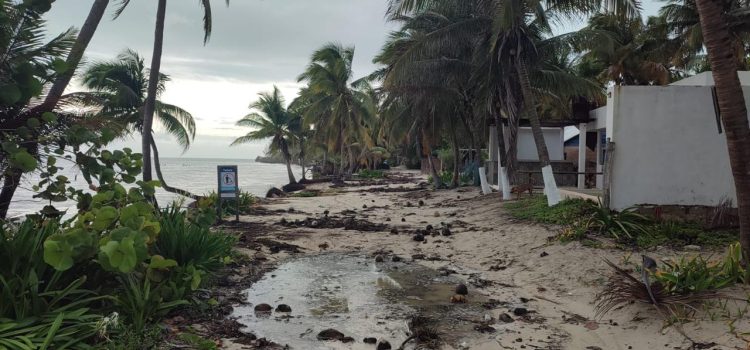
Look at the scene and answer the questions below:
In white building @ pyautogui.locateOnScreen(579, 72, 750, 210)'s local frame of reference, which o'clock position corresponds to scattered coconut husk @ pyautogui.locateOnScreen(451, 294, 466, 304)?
The scattered coconut husk is roughly at 10 o'clock from the white building.

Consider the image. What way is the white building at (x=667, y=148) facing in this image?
to the viewer's left

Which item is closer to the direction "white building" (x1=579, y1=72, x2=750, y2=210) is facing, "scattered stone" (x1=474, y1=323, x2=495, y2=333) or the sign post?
the sign post

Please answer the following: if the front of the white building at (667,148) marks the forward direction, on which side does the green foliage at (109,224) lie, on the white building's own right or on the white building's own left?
on the white building's own left

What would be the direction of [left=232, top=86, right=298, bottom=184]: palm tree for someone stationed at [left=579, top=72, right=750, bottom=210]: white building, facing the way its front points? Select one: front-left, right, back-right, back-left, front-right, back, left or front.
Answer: front-right

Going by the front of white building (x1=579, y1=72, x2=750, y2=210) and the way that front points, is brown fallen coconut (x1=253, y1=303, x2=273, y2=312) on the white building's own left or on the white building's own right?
on the white building's own left

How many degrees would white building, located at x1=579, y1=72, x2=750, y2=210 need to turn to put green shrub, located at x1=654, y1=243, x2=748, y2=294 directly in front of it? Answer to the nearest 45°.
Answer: approximately 90° to its left

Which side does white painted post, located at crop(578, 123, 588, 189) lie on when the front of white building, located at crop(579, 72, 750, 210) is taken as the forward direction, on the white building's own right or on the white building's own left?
on the white building's own right

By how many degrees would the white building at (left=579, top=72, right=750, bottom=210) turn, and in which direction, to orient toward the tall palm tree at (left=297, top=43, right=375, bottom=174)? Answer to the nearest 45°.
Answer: approximately 45° to its right

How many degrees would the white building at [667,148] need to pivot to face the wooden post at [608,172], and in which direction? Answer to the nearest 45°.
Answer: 0° — it already faces it

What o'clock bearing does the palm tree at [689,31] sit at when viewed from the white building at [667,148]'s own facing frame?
The palm tree is roughly at 3 o'clock from the white building.

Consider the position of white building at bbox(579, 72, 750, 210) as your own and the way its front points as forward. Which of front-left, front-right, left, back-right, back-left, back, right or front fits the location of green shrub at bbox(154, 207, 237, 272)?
front-left
